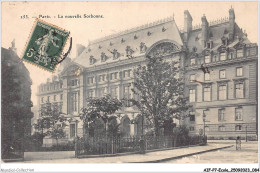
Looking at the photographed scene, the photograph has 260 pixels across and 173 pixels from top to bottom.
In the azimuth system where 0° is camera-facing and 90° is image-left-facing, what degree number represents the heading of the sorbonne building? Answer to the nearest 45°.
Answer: approximately 45°
